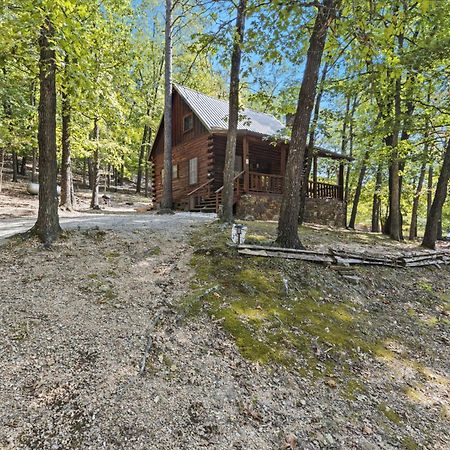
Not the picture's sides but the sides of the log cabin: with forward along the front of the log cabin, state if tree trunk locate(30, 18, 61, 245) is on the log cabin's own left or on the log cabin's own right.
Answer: on the log cabin's own right

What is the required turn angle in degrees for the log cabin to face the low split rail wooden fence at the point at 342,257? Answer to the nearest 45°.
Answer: approximately 45° to its right

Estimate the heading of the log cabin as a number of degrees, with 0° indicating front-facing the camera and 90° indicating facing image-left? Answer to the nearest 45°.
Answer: approximately 315°
